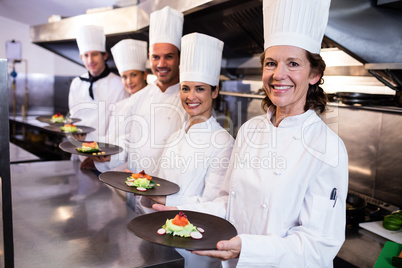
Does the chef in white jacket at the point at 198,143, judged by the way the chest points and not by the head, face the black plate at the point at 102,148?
no

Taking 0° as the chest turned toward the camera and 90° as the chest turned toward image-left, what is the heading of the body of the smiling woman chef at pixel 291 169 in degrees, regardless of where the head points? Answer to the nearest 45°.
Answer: approximately 45°

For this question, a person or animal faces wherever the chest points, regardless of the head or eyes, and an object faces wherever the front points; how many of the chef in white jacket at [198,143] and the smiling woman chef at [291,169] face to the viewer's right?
0

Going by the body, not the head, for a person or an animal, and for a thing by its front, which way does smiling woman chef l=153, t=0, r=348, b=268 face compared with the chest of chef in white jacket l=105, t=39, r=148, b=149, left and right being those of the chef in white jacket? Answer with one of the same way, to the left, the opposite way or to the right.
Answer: the same way

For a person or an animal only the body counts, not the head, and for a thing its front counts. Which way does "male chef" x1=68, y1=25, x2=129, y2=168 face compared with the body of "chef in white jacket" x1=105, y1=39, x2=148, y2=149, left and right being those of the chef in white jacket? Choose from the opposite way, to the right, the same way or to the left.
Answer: the same way

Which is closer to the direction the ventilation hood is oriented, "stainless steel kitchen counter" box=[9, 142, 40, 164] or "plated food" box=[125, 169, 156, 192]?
the plated food

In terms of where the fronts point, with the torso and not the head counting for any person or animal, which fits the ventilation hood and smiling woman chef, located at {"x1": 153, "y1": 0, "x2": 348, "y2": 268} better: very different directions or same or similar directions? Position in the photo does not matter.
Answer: same or similar directions

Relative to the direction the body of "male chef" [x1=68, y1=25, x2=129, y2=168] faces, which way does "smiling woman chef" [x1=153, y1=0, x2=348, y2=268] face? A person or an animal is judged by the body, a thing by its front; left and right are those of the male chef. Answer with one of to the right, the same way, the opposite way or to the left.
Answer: the same way

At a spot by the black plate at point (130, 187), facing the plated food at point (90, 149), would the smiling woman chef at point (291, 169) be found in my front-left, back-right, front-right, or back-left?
back-right

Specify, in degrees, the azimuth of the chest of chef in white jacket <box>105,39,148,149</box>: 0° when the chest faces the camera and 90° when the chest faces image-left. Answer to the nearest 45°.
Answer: approximately 45°

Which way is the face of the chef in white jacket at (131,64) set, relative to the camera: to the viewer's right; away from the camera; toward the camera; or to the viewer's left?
toward the camera

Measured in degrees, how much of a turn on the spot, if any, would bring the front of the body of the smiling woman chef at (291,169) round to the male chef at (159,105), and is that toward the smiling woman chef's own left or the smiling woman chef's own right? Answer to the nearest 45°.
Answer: approximately 90° to the smiling woman chef's own right

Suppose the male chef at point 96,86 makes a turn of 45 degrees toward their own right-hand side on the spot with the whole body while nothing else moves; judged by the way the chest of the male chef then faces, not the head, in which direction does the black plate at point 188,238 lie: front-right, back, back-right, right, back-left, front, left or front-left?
left

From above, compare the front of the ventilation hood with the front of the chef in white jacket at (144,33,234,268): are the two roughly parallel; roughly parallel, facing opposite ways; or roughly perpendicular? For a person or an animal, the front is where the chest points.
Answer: roughly parallel

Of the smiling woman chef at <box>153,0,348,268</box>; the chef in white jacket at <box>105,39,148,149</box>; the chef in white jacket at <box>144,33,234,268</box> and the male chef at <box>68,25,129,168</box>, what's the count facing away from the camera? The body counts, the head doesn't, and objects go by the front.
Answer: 0

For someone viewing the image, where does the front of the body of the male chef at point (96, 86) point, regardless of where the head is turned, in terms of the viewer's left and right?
facing the viewer and to the left of the viewer

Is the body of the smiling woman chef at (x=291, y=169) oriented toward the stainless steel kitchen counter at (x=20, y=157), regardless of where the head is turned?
no

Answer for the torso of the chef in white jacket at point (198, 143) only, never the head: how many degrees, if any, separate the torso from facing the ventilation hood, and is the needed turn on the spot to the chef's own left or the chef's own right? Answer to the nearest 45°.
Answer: approximately 180°

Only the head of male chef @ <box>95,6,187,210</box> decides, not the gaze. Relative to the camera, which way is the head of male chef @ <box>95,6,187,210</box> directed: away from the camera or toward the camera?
toward the camera

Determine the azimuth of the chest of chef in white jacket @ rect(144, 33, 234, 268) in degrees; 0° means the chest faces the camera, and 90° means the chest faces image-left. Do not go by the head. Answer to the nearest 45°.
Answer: approximately 45°
